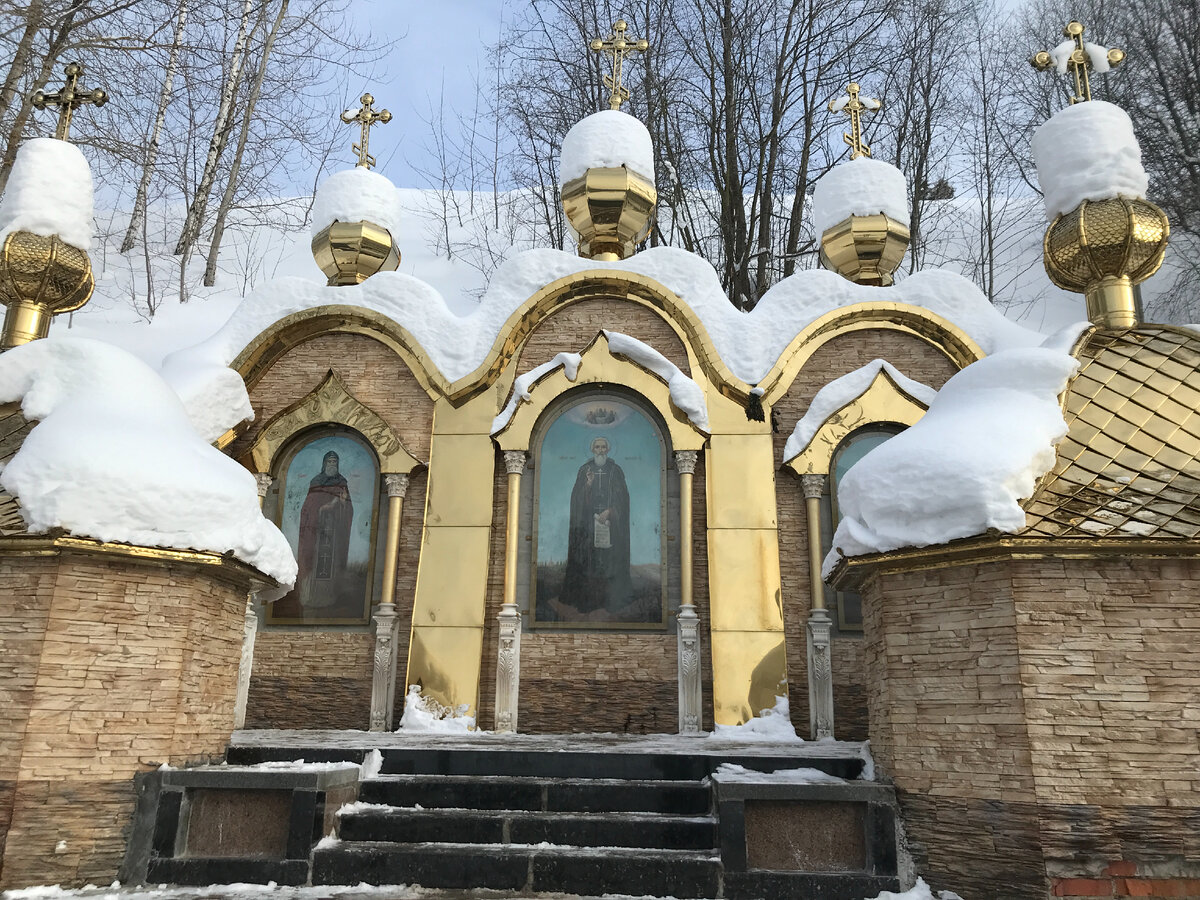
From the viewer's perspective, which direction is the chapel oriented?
toward the camera

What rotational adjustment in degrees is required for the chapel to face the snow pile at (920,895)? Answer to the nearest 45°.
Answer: approximately 45° to its left
